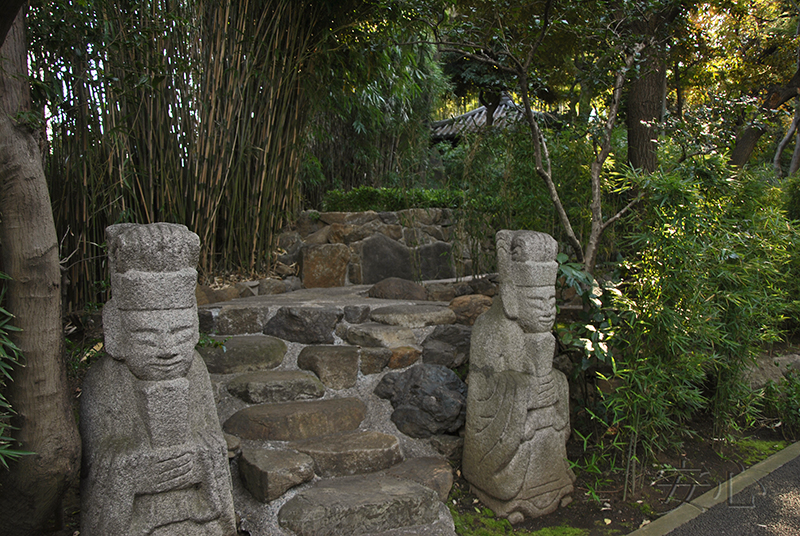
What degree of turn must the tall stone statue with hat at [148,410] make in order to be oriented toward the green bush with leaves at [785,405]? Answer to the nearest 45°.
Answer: approximately 45° to its left

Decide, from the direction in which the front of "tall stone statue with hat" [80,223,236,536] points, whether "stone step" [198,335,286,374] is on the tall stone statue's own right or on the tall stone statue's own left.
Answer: on the tall stone statue's own left

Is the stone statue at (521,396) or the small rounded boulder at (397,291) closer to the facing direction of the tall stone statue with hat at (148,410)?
the stone statue

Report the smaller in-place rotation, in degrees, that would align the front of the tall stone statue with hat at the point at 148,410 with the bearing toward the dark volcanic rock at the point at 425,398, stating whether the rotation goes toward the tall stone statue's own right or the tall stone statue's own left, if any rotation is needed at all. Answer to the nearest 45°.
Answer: approximately 90° to the tall stone statue's own left

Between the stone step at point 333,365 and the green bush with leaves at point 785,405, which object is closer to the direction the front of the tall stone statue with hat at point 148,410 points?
the green bush with leaves

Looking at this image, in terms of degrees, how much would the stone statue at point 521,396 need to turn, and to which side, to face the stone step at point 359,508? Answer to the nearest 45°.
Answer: approximately 90° to its right

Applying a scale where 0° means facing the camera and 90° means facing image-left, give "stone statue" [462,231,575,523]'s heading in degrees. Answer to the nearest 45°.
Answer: approximately 315°

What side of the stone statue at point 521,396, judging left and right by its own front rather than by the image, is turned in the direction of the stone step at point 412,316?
back

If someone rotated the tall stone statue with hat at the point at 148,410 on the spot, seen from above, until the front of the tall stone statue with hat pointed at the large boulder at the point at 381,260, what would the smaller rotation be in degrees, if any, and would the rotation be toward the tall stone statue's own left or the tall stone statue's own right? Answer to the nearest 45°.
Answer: approximately 90° to the tall stone statue's own left

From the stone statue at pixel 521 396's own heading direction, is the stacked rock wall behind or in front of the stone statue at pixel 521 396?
behind

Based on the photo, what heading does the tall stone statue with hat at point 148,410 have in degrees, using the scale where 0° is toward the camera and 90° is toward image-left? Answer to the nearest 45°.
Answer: approximately 315°

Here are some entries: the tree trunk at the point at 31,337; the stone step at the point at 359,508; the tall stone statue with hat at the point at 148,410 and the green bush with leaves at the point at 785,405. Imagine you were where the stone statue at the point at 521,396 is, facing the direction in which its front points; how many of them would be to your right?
3

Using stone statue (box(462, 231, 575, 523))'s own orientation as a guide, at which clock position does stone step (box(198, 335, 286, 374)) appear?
The stone step is roughly at 5 o'clock from the stone statue.
